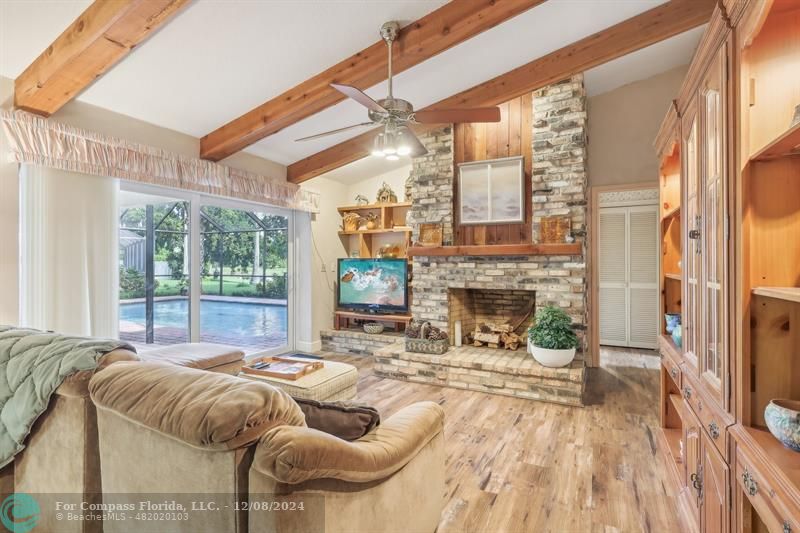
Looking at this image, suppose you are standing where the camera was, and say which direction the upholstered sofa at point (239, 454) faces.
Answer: facing away from the viewer and to the right of the viewer

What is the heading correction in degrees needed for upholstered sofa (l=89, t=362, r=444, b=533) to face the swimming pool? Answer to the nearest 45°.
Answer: approximately 45° to its left

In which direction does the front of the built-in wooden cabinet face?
to the viewer's left

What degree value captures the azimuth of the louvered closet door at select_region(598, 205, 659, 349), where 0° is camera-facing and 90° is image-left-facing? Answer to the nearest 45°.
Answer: approximately 0°

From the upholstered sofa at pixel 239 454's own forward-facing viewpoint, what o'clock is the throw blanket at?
The throw blanket is roughly at 9 o'clock from the upholstered sofa.

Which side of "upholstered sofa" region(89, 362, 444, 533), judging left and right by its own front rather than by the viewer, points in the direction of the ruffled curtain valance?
left

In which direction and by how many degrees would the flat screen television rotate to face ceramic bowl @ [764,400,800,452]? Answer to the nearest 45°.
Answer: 0° — it already faces it

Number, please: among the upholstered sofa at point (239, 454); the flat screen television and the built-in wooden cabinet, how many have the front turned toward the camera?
1
